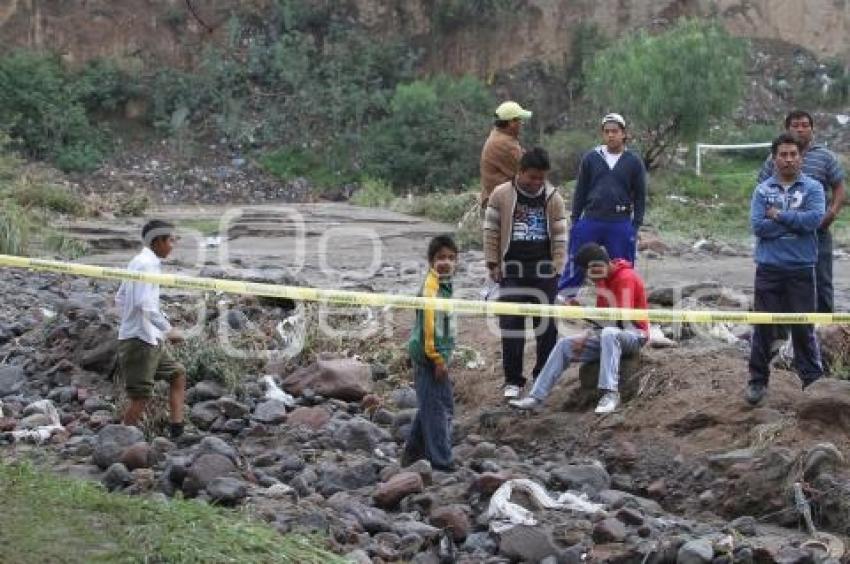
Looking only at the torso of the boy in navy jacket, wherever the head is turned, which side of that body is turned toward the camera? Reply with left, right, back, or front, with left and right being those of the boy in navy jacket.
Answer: front

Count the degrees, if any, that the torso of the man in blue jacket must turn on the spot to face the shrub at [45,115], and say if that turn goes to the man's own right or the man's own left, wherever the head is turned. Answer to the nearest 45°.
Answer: approximately 135° to the man's own right

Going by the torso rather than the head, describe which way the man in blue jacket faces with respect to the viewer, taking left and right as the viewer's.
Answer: facing the viewer

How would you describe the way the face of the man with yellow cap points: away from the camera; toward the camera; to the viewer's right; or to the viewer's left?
to the viewer's right

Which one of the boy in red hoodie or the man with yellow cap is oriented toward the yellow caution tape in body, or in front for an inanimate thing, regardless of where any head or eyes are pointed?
the boy in red hoodie

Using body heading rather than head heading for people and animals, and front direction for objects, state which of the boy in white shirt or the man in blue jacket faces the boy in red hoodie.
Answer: the boy in white shirt

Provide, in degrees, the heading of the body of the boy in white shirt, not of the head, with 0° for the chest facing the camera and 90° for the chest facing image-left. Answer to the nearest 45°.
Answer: approximately 270°

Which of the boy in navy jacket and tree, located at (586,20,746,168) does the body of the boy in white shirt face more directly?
the boy in navy jacket

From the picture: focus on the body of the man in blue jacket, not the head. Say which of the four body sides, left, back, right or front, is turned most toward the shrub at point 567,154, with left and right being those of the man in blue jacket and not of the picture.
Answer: back

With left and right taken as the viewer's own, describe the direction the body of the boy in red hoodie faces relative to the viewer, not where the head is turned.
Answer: facing the viewer and to the left of the viewer

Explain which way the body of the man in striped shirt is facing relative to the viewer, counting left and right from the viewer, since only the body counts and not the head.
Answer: facing the viewer

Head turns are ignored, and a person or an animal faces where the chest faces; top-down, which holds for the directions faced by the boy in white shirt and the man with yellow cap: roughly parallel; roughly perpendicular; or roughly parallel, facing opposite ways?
roughly parallel

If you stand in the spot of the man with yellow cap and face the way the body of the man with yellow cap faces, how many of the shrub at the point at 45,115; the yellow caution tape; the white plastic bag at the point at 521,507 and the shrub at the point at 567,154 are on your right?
2

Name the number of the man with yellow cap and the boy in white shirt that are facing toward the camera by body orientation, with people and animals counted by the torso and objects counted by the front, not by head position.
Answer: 0

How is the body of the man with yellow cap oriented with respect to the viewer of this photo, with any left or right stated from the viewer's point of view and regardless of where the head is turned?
facing to the right of the viewer
